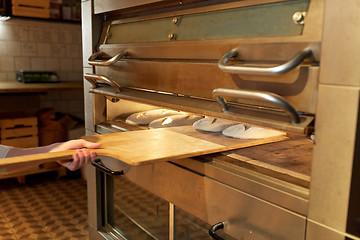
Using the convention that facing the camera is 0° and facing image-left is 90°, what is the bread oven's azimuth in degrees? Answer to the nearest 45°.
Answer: approximately 45°

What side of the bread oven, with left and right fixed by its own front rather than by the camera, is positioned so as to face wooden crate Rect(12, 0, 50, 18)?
right

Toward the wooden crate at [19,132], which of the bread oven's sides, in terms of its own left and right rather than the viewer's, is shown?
right
